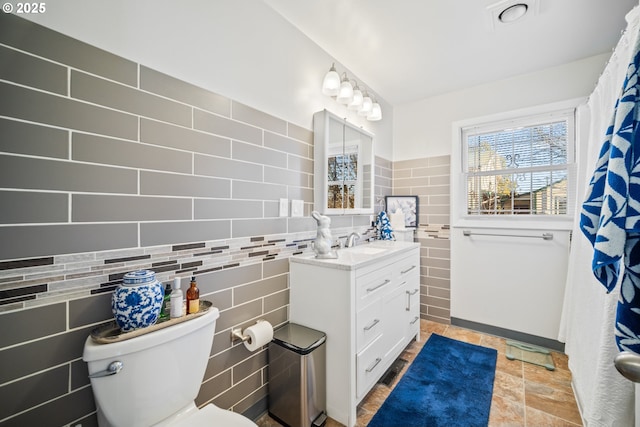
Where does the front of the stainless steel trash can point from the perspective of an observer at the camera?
facing the viewer and to the right of the viewer

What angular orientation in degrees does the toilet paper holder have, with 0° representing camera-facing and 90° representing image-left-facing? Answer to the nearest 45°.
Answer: approximately 315°

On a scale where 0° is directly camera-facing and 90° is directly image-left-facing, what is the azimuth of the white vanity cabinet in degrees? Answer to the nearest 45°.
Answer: approximately 315°

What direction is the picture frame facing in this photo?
toward the camera

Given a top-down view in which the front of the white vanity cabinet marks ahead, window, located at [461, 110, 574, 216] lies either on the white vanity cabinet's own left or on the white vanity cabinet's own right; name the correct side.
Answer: on the white vanity cabinet's own left

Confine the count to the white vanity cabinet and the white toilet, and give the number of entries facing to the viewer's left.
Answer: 0

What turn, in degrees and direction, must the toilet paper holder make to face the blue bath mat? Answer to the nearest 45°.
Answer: approximately 45° to its left

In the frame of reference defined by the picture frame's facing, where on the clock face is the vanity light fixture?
The vanity light fixture is roughly at 1 o'clock from the picture frame.

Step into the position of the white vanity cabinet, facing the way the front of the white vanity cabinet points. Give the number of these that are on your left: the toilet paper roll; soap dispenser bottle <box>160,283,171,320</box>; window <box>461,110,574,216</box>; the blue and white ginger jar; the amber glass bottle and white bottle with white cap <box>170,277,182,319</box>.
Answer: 1

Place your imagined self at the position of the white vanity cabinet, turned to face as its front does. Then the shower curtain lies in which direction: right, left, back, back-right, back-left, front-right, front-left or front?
front-left

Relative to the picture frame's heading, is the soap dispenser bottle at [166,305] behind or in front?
in front
